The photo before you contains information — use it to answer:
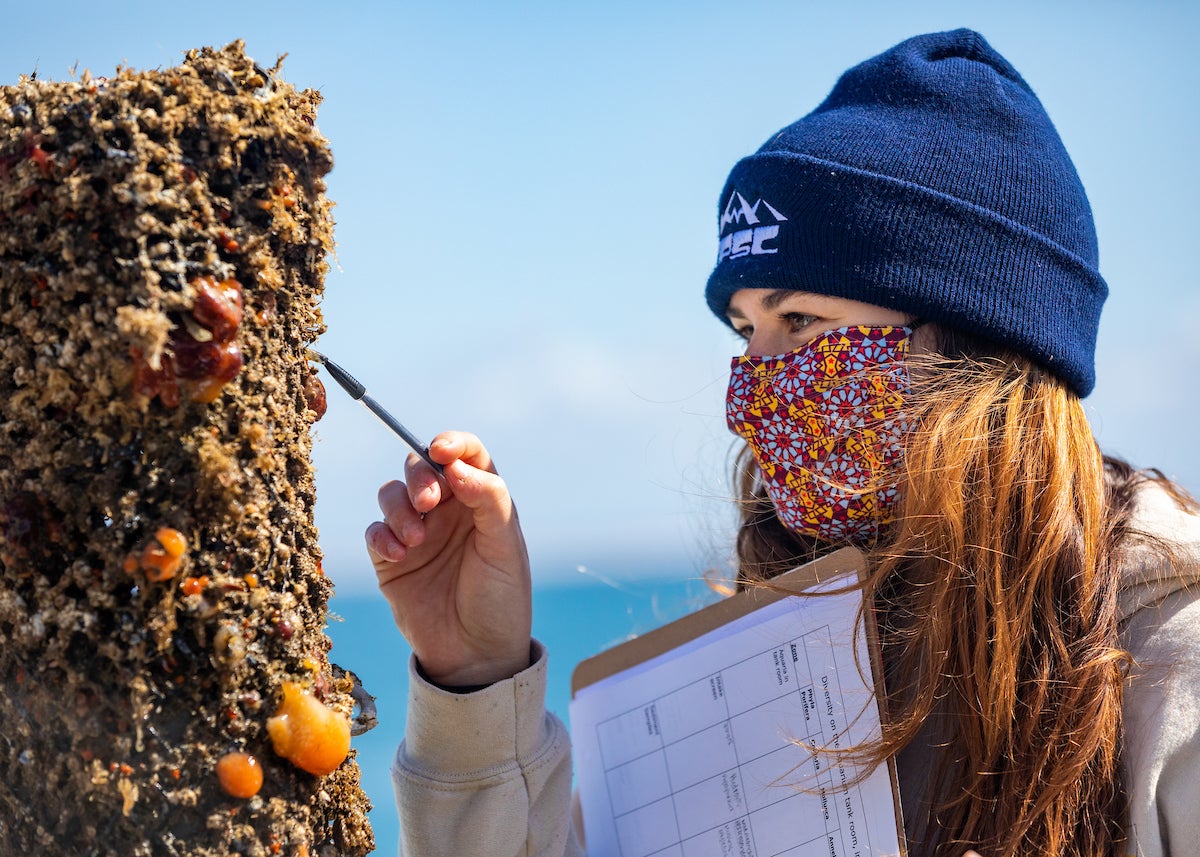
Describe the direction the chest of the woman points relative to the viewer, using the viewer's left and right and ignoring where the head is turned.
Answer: facing to the left of the viewer

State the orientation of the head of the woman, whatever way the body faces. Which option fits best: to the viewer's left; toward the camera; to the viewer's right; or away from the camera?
to the viewer's left
